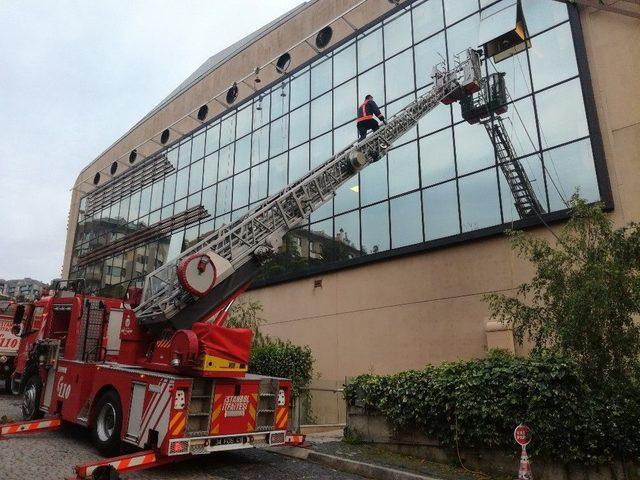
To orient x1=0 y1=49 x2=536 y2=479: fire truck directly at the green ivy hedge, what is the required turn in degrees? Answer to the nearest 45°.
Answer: approximately 135° to its right

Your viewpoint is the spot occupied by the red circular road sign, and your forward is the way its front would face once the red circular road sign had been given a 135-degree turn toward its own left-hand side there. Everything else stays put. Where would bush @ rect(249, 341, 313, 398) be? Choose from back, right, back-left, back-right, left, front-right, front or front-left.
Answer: left

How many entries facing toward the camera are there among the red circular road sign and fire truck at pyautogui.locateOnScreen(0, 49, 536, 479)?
1

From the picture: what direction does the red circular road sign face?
toward the camera

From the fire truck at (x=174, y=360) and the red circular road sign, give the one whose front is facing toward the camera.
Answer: the red circular road sign

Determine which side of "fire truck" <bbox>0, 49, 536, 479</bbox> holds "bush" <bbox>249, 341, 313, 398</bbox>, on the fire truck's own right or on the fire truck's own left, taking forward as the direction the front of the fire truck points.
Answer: on the fire truck's own right

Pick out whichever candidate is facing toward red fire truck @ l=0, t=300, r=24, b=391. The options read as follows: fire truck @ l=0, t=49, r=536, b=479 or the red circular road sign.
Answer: the fire truck

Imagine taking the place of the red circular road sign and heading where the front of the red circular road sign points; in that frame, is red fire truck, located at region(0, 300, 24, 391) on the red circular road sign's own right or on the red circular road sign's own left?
on the red circular road sign's own right

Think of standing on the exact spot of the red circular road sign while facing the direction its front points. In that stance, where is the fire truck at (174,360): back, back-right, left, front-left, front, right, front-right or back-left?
right

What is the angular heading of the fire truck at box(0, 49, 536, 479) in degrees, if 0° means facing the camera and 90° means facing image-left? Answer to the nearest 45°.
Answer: approximately 135°

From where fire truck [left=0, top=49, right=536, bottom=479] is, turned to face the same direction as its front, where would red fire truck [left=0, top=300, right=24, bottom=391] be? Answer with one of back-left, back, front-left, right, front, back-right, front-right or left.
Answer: front
